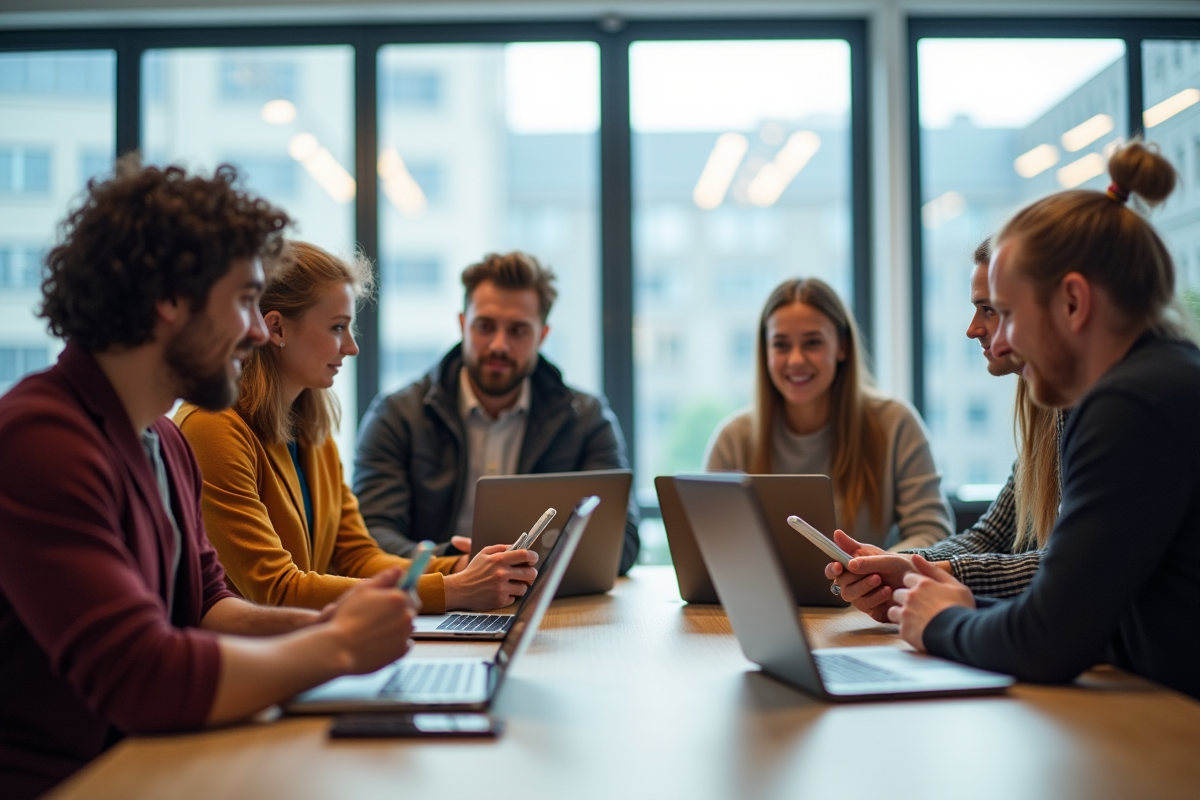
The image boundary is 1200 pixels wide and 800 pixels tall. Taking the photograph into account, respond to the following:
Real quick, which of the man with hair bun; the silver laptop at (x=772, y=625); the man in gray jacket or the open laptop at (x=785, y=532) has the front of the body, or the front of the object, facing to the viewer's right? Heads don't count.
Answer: the silver laptop

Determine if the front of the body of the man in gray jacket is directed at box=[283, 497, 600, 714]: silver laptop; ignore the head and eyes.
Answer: yes

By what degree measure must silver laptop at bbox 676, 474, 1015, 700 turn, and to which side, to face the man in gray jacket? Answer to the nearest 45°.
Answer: approximately 135° to its left

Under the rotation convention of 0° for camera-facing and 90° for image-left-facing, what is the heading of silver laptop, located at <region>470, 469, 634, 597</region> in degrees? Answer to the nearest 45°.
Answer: approximately 180°

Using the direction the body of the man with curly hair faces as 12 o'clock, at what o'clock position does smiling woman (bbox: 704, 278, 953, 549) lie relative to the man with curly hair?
The smiling woman is roughly at 11 o'clock from the man with curly hair.

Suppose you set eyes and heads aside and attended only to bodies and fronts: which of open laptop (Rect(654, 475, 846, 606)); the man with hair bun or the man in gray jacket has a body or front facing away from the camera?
the open laptop

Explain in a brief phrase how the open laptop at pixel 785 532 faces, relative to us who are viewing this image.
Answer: facing away from the viewer

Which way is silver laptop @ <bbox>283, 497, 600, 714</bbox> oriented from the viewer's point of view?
to the viewer's left

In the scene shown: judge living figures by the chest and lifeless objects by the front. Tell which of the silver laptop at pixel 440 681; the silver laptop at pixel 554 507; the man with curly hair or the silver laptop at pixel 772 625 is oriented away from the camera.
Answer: the silver laptop at pixel 554 507

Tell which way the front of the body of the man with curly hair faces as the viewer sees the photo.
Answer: to the viewer's right

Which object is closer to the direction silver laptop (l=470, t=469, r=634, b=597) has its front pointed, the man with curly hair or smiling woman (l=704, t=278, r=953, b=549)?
the smiling woman

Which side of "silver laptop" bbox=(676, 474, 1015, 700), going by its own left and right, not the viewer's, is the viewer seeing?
right

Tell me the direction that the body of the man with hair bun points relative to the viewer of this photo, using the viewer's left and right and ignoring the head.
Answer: facing to the left of the viewer

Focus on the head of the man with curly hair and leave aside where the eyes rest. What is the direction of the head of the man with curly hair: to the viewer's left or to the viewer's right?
to the viewer's right
